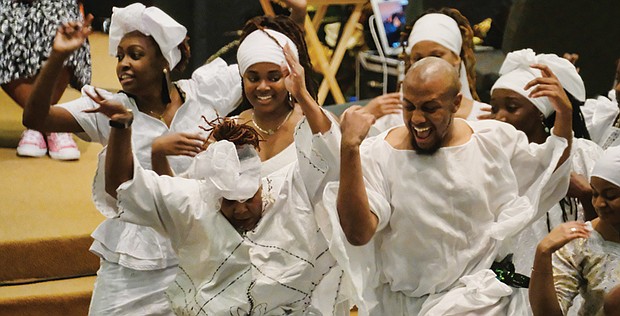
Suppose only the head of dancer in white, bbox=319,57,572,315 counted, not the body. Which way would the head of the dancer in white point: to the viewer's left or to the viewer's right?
to the viewer's left

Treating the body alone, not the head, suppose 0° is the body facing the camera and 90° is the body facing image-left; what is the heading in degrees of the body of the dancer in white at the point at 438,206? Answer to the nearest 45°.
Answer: approximately 0°
